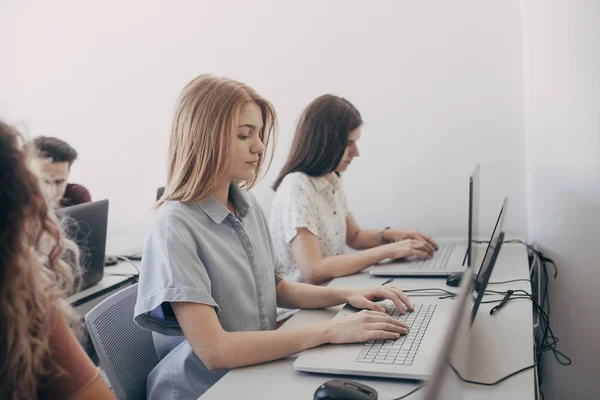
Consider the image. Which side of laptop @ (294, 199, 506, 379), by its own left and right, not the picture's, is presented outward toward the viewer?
left

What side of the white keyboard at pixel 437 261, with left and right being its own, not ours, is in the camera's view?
left

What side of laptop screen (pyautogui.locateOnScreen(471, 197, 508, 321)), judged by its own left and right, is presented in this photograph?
left

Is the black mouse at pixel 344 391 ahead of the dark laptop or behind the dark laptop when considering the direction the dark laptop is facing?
behind

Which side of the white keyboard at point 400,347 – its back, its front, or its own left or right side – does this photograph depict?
left

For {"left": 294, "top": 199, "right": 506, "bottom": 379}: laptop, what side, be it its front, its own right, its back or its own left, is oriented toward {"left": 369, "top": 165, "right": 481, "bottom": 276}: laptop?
right

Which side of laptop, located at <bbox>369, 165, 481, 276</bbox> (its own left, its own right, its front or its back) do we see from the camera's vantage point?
left

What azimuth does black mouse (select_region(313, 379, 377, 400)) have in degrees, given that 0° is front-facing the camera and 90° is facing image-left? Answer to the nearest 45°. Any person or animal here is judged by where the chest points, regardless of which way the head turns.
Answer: approximately 270°

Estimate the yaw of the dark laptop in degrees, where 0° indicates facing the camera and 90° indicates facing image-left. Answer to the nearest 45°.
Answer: approximately 135°

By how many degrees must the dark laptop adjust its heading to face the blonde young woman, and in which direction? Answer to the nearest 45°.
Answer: approximately 135° to its left
